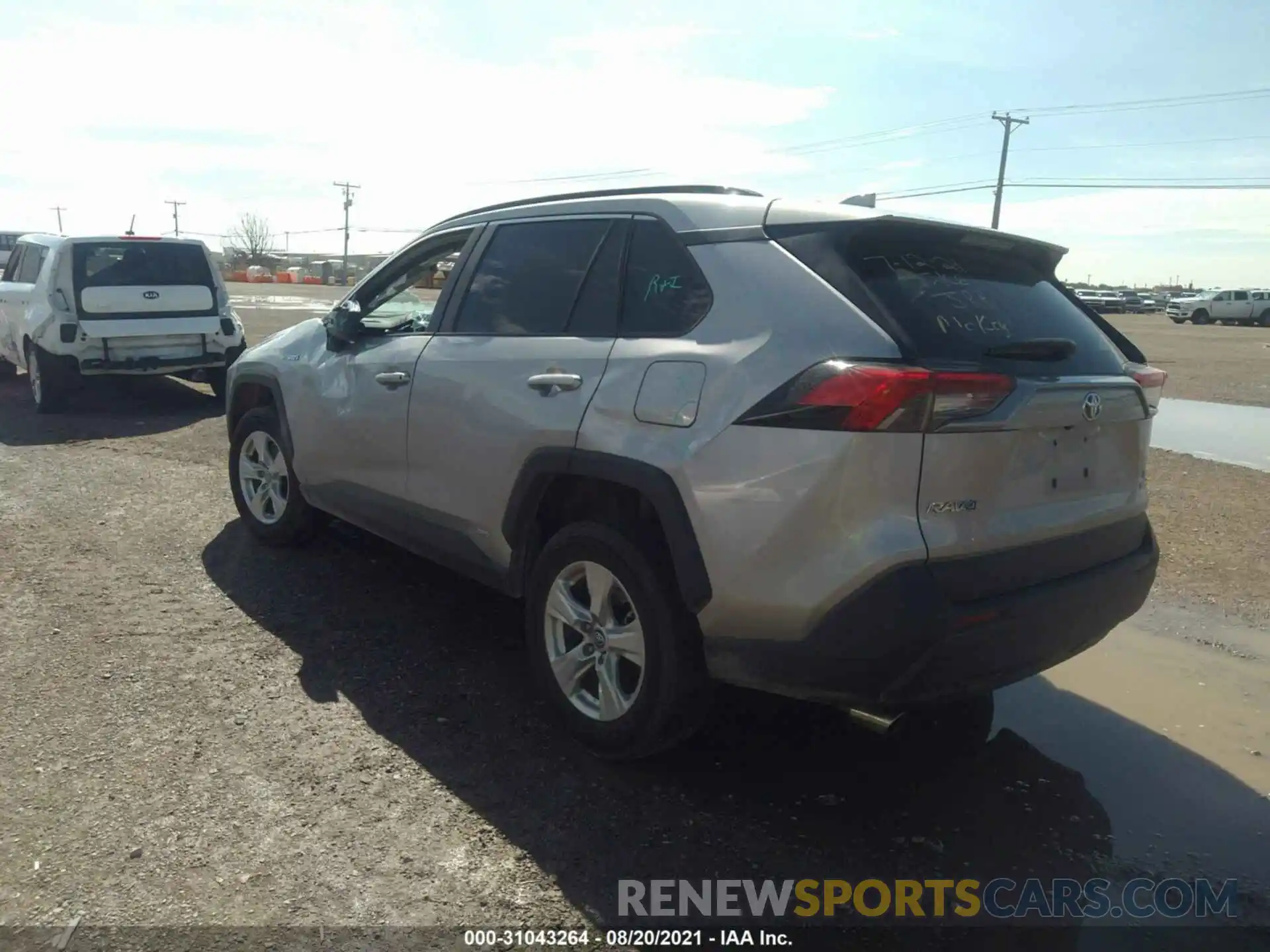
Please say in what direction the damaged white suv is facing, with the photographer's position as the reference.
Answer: facing away from the viewer and to the left of the viewer

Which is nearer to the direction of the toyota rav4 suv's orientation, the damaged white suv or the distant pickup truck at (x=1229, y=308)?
the damaged white suv

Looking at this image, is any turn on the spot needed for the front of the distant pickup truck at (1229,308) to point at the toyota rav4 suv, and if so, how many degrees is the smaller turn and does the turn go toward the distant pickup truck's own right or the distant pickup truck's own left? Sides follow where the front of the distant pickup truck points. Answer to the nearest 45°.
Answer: approximately 45° to the distant pickup truck's own left

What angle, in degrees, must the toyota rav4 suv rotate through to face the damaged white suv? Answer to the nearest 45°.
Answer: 0° — it already faces it

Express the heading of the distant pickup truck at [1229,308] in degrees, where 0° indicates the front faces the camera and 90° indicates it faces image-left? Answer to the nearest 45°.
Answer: approximately 45°

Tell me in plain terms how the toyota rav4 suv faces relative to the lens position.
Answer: facing away from the viewer and to the left of the viewer

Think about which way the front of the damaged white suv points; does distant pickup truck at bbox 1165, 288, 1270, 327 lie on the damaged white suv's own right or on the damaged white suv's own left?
on the damaged white suv's own right

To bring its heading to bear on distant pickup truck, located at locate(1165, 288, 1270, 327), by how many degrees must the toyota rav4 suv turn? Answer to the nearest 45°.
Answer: approximately 90° to its right

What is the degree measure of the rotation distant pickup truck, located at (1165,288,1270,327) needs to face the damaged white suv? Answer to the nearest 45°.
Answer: approximately 45° to its left
